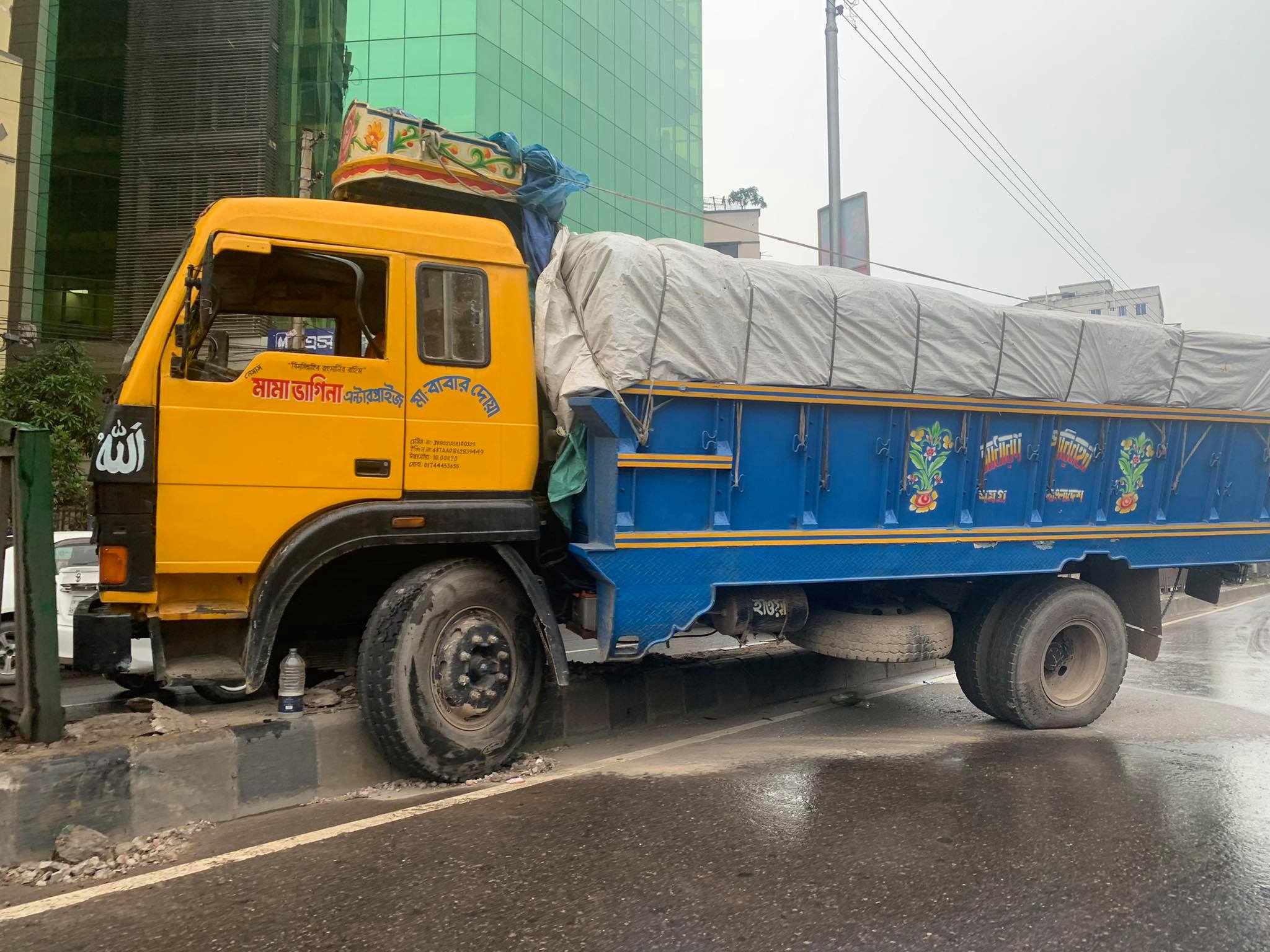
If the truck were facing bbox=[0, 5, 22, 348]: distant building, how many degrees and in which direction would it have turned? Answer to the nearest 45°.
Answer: approximately 45° to its right

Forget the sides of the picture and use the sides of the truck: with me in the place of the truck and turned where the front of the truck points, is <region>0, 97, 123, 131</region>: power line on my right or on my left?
on my right

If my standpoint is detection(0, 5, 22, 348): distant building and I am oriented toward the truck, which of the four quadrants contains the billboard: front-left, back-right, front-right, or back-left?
front-left

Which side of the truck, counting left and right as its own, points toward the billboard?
right

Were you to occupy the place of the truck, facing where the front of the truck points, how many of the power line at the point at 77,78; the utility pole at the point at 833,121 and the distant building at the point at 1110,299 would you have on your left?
0

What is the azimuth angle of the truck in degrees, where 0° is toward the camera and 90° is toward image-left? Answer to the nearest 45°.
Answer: approximately 90°

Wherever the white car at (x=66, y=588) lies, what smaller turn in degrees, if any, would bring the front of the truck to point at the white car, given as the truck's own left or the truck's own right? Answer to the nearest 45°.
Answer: approximately 45° to the truck's own right

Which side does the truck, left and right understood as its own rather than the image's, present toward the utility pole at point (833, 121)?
right

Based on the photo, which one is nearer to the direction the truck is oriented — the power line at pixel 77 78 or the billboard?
the power line
